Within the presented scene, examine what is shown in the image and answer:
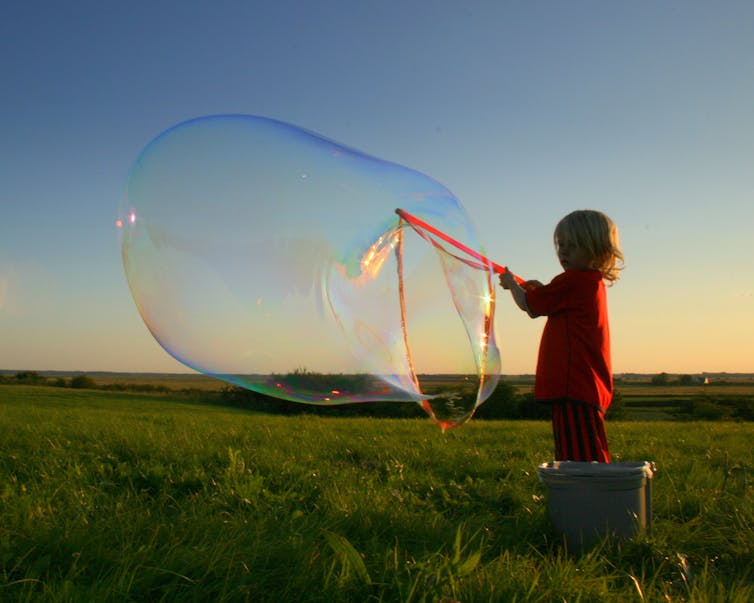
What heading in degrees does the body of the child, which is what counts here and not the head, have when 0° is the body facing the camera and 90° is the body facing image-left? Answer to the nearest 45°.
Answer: approximately 90°
